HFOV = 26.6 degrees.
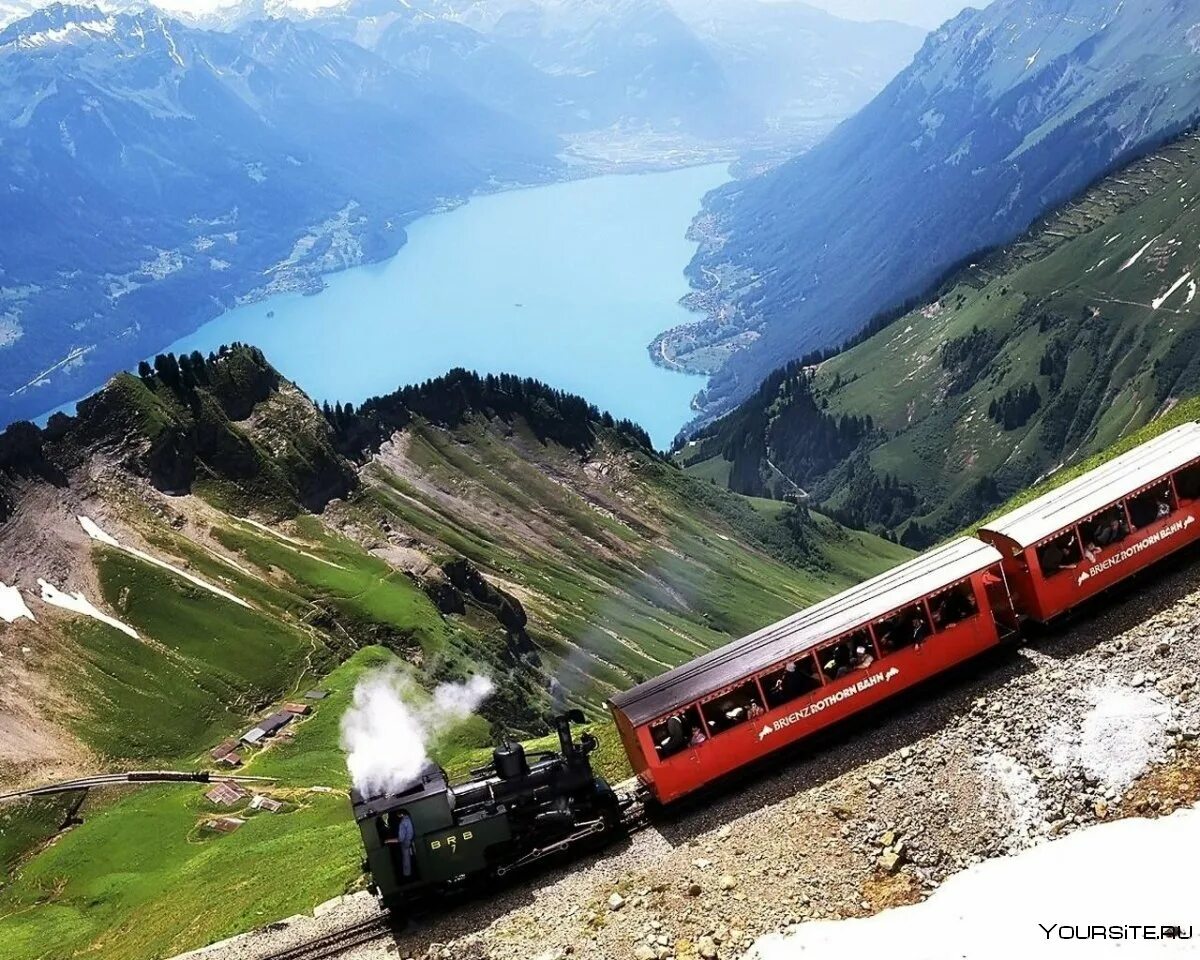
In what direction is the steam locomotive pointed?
to the viewer's right

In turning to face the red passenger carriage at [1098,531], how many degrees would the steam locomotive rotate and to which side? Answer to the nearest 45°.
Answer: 0° — it already faces it

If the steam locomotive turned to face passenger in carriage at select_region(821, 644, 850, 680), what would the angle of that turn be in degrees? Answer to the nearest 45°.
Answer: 0° — it already faces them

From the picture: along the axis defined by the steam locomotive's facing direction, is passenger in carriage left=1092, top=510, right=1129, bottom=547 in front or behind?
in front

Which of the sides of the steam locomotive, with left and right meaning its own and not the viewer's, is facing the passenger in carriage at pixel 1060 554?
front
